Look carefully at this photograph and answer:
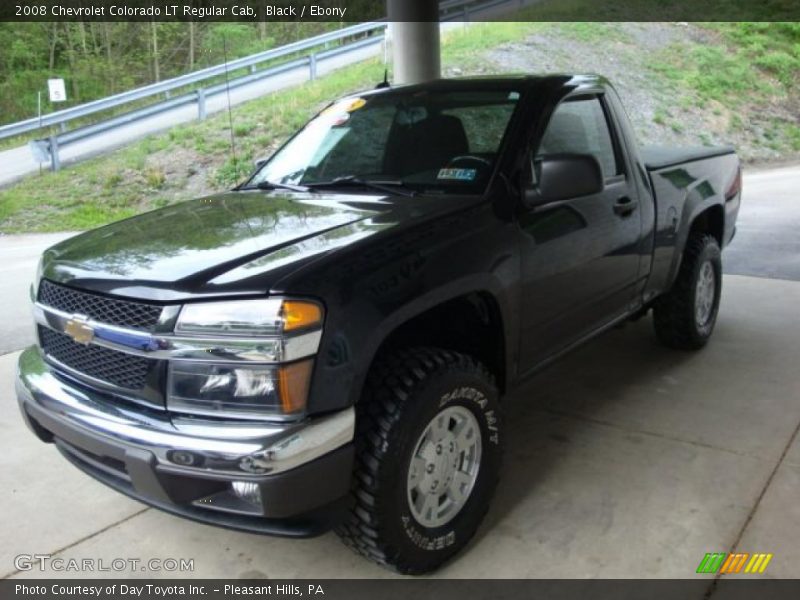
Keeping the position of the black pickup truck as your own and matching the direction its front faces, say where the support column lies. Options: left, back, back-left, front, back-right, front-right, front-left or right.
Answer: back-right

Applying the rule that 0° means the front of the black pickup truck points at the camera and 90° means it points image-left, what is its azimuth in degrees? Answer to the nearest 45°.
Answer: approximately 45°

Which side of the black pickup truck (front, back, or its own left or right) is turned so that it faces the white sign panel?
right

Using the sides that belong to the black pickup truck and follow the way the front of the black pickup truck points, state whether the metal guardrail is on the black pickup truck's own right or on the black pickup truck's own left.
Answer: on the black pickup truck's own right

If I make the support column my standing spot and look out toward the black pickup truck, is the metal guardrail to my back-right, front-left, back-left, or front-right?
back-right
